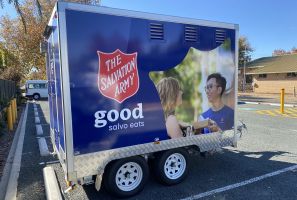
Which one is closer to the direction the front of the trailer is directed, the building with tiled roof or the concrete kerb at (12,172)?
the building with tiled roof

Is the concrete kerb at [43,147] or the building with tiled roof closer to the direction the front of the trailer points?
the building with tiled roof

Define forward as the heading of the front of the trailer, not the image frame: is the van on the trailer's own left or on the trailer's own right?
on the trailer's own left

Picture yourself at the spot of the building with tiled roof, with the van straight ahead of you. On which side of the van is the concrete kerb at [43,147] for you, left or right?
left

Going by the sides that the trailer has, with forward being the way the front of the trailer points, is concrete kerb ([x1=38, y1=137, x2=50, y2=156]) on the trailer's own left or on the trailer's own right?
on the trailer's own left
